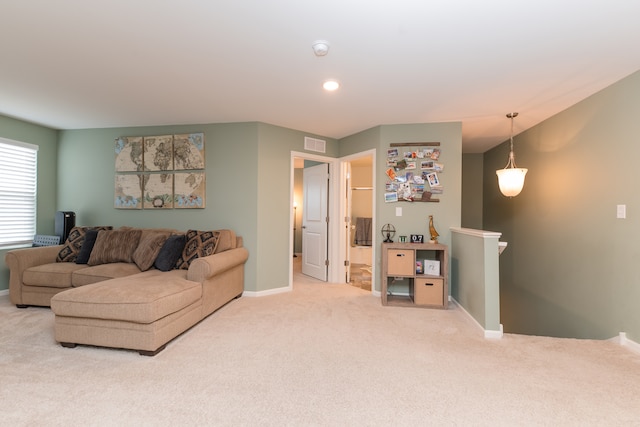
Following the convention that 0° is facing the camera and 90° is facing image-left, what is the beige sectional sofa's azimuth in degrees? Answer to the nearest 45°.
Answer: approximately 45°

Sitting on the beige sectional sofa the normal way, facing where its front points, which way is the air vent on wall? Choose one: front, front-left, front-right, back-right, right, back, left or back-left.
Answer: back-left

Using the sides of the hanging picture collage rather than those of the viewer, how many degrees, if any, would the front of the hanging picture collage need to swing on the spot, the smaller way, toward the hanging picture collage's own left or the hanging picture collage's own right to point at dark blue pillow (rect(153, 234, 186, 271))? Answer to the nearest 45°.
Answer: approximately 45° to the hanging picture collage's own right

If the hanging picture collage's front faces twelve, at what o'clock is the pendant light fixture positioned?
The pendant light fixture is roughly at 9 o'clock from the hanging picture collage.

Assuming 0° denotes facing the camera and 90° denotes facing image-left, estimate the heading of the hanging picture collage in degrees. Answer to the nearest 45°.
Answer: approximately 0°
